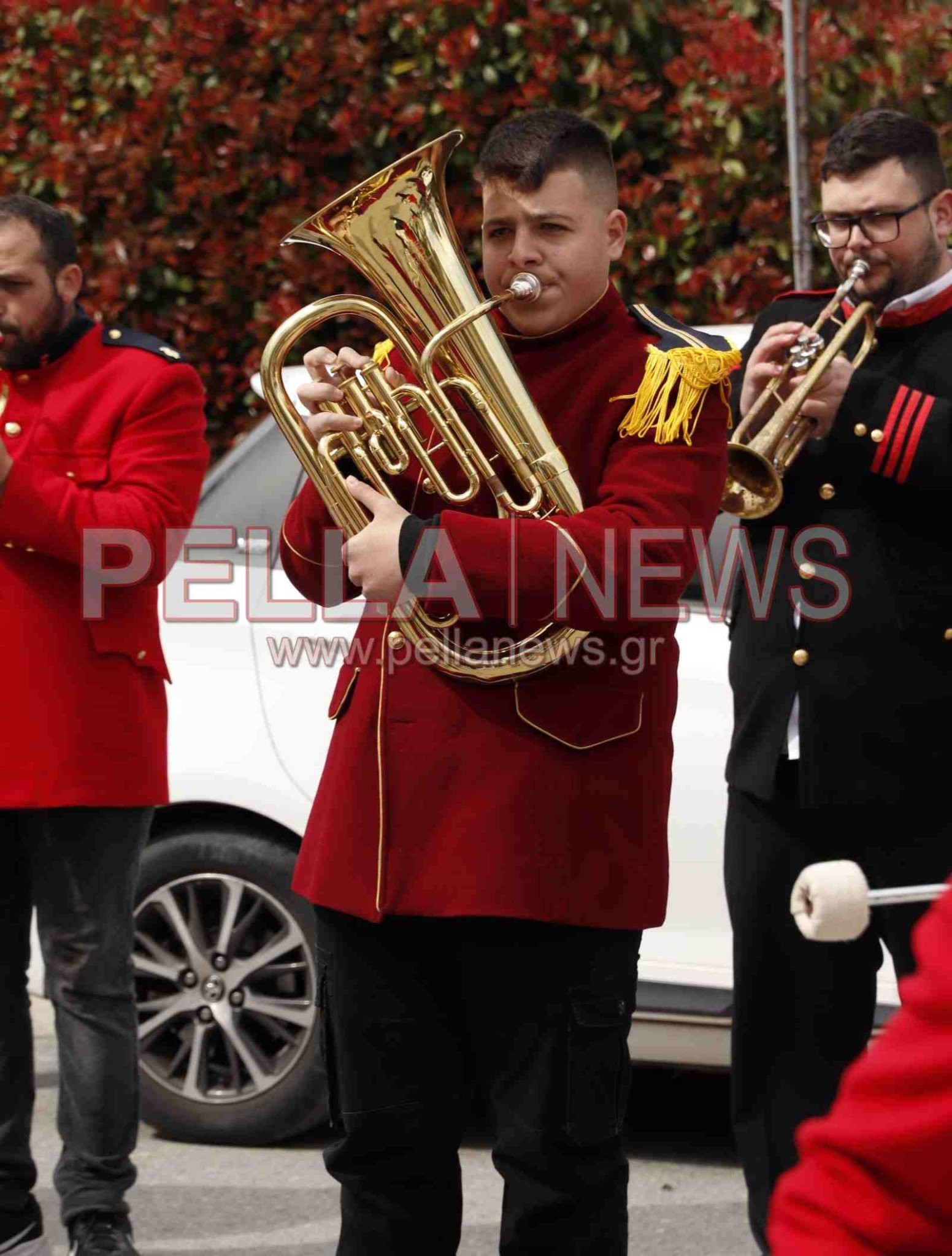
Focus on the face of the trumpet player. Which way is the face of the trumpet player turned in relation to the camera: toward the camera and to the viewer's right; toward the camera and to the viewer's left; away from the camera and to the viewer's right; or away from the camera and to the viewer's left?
toward the camera and to the viewer's left

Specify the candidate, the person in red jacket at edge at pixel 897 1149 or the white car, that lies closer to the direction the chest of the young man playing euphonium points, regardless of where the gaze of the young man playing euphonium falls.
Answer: the person in red jacket at edge

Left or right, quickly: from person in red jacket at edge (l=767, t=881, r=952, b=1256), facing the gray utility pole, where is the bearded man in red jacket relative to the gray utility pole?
left

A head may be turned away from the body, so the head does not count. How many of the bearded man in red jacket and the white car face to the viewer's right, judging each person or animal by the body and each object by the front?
1

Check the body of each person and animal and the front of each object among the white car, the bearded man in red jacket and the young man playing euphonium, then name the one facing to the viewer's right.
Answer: the white car

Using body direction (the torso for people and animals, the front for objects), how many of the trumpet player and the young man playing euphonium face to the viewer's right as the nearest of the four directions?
0

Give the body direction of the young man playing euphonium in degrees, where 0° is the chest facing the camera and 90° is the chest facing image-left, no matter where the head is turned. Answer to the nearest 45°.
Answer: approximately 45°

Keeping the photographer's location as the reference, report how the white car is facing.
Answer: facing to the right of the viewer

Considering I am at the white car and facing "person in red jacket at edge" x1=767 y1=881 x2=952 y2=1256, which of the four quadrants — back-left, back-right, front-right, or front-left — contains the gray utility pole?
back-left

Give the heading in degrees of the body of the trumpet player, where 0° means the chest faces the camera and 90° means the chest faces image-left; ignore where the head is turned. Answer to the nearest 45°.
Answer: approximately 45°
